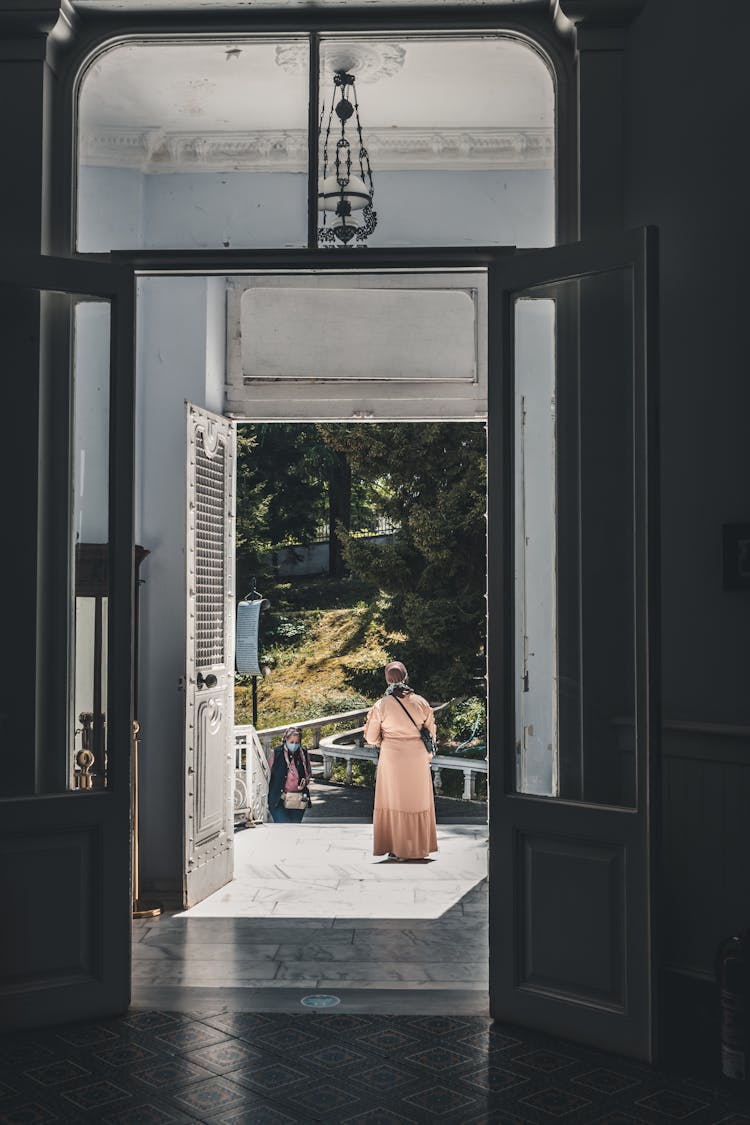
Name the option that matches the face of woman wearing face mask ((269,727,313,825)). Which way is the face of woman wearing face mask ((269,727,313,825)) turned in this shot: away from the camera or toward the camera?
toward the camera

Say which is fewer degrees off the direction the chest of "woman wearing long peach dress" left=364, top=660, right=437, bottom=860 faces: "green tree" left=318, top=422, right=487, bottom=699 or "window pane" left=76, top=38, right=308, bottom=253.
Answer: the green tree

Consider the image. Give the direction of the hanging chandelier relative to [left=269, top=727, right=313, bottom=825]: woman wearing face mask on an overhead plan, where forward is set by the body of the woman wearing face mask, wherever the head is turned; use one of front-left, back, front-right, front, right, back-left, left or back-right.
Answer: front

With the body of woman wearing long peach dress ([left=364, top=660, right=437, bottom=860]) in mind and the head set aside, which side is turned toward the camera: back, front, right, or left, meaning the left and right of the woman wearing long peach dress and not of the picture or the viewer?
back

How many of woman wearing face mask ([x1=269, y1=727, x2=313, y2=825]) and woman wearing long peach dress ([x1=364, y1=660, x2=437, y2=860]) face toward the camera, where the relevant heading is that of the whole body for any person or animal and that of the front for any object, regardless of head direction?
1

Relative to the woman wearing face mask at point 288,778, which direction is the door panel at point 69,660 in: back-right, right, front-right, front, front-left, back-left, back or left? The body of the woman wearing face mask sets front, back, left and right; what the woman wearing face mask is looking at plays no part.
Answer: front

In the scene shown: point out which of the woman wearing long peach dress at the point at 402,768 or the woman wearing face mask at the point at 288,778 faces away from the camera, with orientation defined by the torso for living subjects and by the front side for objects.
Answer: the woman wearing long peach dress at the point at 402,768

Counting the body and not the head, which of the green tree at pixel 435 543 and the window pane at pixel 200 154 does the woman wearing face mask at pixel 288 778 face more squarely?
the window pane

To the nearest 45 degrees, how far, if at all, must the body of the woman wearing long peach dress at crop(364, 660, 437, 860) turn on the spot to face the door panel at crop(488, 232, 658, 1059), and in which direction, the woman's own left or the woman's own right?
approximately 180°

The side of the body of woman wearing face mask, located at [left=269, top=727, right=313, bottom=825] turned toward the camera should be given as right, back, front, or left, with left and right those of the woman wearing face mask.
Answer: front

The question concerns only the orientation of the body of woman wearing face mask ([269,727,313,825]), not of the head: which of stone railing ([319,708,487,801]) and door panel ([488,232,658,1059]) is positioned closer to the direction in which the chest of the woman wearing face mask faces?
the door panel

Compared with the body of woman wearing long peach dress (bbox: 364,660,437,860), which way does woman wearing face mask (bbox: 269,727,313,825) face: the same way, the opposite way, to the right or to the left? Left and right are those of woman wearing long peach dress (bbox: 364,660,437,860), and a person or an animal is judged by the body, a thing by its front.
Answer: the opposite way

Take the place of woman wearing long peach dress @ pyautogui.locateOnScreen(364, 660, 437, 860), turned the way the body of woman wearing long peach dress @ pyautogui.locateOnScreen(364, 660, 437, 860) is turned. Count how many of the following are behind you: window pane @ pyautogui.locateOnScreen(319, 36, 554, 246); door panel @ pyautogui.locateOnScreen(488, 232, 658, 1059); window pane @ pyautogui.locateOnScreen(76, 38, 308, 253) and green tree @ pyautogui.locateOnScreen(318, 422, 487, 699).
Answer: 3

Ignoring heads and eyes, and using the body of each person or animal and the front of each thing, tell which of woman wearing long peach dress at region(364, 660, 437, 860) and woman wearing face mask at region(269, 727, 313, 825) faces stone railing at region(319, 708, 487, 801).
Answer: woman wearing long peach dress at region(364, 660, 437, 860)

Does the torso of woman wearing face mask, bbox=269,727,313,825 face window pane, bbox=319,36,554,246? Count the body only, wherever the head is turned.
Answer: yes

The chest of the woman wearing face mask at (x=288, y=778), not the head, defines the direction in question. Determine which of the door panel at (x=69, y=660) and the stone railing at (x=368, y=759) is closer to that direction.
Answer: the door panel

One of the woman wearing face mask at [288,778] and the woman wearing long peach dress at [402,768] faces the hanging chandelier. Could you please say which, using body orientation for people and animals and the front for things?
the woman wearing face mask at [288,778]

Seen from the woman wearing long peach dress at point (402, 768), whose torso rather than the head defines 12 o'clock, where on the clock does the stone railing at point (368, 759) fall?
The stone railing is roughly at 12 o'clock from the woman wearing long peach dress.

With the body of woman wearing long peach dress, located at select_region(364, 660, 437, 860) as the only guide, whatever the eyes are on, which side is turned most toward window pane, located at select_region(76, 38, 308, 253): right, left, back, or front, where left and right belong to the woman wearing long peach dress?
back

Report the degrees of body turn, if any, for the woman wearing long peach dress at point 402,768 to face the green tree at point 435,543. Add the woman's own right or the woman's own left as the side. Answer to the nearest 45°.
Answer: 0° — they already face it
